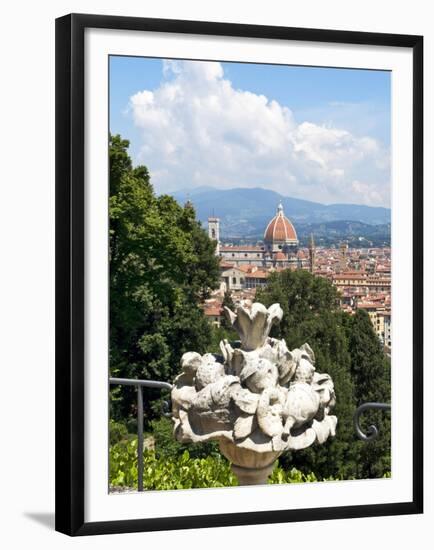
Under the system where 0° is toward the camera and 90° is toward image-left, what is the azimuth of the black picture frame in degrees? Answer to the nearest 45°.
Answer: approximately 315°
